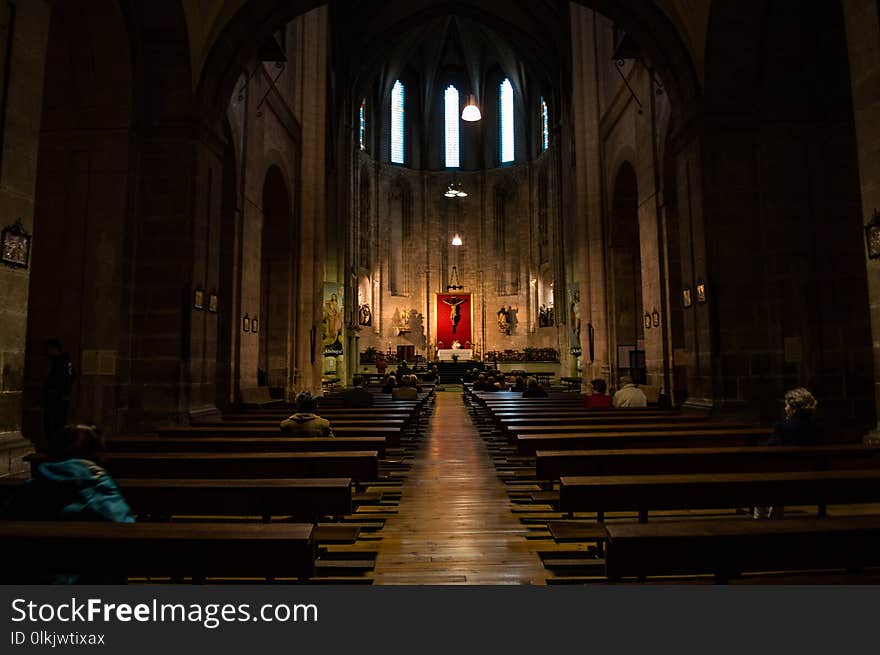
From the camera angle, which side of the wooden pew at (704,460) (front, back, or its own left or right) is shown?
back

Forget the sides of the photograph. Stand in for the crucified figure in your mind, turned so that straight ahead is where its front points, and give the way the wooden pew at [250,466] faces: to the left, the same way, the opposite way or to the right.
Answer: the opposite way

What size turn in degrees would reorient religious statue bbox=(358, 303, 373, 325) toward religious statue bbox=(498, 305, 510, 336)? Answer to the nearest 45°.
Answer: approximately 45° to its left

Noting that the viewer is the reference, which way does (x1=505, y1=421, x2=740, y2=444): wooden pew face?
facing away from the viewer

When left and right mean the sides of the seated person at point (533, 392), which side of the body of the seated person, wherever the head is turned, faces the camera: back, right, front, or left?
back

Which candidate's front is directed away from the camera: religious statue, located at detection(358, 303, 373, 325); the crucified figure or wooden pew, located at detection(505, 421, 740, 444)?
the wooden pew

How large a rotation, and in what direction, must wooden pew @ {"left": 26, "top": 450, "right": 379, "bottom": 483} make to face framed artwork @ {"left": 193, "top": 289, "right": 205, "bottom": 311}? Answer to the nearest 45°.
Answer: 0° — it already faces it

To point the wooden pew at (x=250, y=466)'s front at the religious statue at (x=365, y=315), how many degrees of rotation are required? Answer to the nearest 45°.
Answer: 0° — it already faces it

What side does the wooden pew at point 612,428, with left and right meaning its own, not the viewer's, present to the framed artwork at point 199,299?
left

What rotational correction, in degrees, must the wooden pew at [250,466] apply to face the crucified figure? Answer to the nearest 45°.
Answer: approximately 45° to its right

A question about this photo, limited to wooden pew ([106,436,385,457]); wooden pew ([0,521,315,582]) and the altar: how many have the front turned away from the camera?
2

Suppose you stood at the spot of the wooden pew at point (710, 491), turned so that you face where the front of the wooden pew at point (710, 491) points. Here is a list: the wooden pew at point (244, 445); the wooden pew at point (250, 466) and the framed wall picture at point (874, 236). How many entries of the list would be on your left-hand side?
2

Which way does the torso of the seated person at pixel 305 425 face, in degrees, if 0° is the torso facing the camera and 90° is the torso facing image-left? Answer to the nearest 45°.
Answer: approximately 180°

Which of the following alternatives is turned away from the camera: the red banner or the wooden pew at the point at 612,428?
the wooden pew

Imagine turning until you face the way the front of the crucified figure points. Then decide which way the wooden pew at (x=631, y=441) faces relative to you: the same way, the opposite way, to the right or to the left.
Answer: the opposite way
